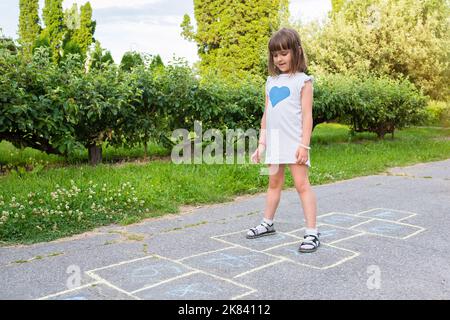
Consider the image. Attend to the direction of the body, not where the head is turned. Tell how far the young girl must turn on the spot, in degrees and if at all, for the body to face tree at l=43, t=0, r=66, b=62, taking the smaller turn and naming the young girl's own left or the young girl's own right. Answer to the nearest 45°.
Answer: approximately 90° to the young girl's own right

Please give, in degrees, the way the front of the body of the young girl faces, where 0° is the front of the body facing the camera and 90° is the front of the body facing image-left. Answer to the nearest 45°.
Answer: approximately 45°

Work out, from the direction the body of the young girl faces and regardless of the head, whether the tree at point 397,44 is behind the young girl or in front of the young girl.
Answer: behind

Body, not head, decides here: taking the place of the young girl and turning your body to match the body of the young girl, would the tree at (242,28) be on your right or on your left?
on your right

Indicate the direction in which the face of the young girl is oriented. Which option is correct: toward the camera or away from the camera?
toward the camera

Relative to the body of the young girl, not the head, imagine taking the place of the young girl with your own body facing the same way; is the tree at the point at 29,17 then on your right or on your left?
on your right
